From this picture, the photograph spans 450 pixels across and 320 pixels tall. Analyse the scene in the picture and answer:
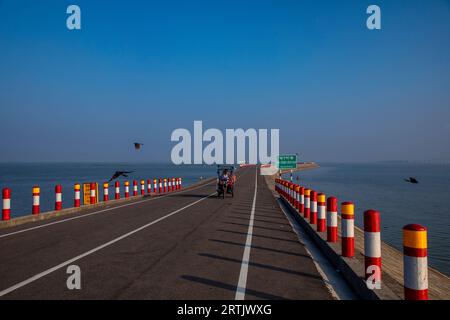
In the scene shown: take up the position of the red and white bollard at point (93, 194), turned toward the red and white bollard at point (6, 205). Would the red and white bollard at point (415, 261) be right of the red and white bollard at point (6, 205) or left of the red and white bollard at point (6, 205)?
left

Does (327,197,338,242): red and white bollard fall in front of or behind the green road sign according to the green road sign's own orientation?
in front

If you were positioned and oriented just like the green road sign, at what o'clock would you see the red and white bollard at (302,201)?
The red and white bollard is roughly at 12 o'clock from the green road sign.

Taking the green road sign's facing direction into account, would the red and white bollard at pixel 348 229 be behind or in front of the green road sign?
in front

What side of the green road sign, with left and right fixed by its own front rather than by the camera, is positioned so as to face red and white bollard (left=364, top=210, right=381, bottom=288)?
front

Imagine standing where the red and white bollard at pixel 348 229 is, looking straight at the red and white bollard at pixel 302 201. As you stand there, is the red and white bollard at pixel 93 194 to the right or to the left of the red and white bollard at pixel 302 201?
left

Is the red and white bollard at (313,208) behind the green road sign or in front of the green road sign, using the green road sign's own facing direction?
in front

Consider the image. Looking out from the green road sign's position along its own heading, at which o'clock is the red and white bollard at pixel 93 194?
The red and white bollard is roughly at 1 o'clock from the green road sign.

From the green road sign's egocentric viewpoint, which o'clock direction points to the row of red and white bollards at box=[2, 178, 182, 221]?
The row of red and white bollards is roughly at 1 o'clock from the green road sign.

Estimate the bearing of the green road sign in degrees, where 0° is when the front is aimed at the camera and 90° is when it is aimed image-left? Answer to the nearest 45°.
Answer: approximately 0°

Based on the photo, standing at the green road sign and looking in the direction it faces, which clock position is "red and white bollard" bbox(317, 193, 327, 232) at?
The red and white bollard is roughly at 12 o'clock from the green road sign.
